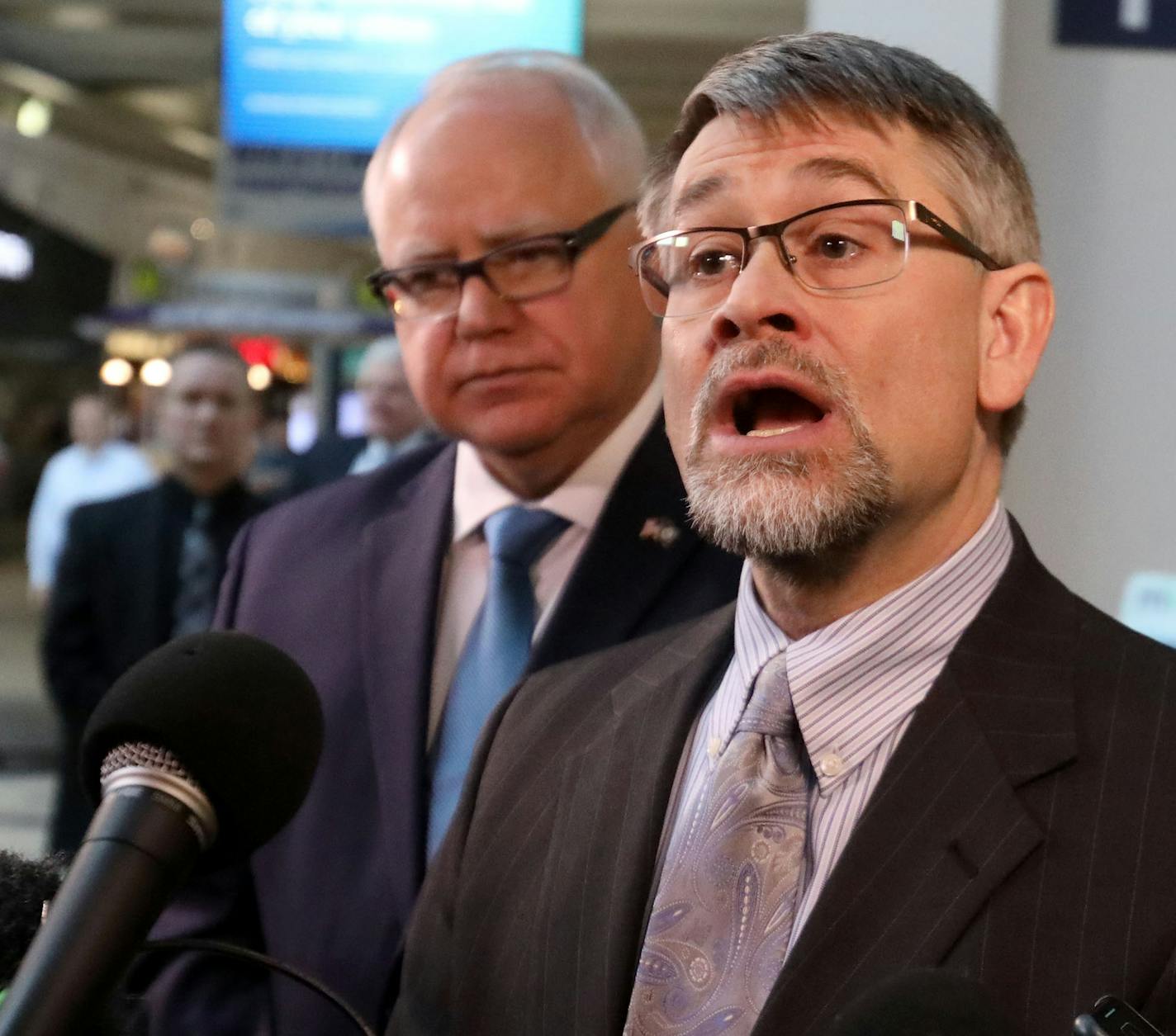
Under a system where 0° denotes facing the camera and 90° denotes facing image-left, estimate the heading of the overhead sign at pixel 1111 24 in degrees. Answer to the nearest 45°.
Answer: approximately 0°

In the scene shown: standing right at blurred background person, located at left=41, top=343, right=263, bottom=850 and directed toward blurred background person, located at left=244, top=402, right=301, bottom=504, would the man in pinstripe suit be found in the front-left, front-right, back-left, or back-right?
back-right

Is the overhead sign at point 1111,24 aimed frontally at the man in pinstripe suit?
yes

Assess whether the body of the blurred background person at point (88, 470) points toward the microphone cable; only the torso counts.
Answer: yes

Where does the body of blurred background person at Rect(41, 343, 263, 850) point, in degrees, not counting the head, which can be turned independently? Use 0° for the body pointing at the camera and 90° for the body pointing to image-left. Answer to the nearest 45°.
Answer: approximately 0°

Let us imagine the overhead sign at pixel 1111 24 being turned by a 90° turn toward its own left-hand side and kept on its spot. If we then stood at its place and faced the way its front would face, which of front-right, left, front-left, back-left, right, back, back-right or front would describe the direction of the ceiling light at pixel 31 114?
back-left

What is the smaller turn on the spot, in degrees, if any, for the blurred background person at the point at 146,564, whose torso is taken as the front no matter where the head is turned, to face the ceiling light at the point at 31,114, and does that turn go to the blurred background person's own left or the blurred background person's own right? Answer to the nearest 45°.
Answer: approximately 180°

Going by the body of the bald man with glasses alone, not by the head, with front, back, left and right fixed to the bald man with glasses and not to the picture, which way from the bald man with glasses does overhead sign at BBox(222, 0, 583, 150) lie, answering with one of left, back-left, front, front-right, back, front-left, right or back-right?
back
